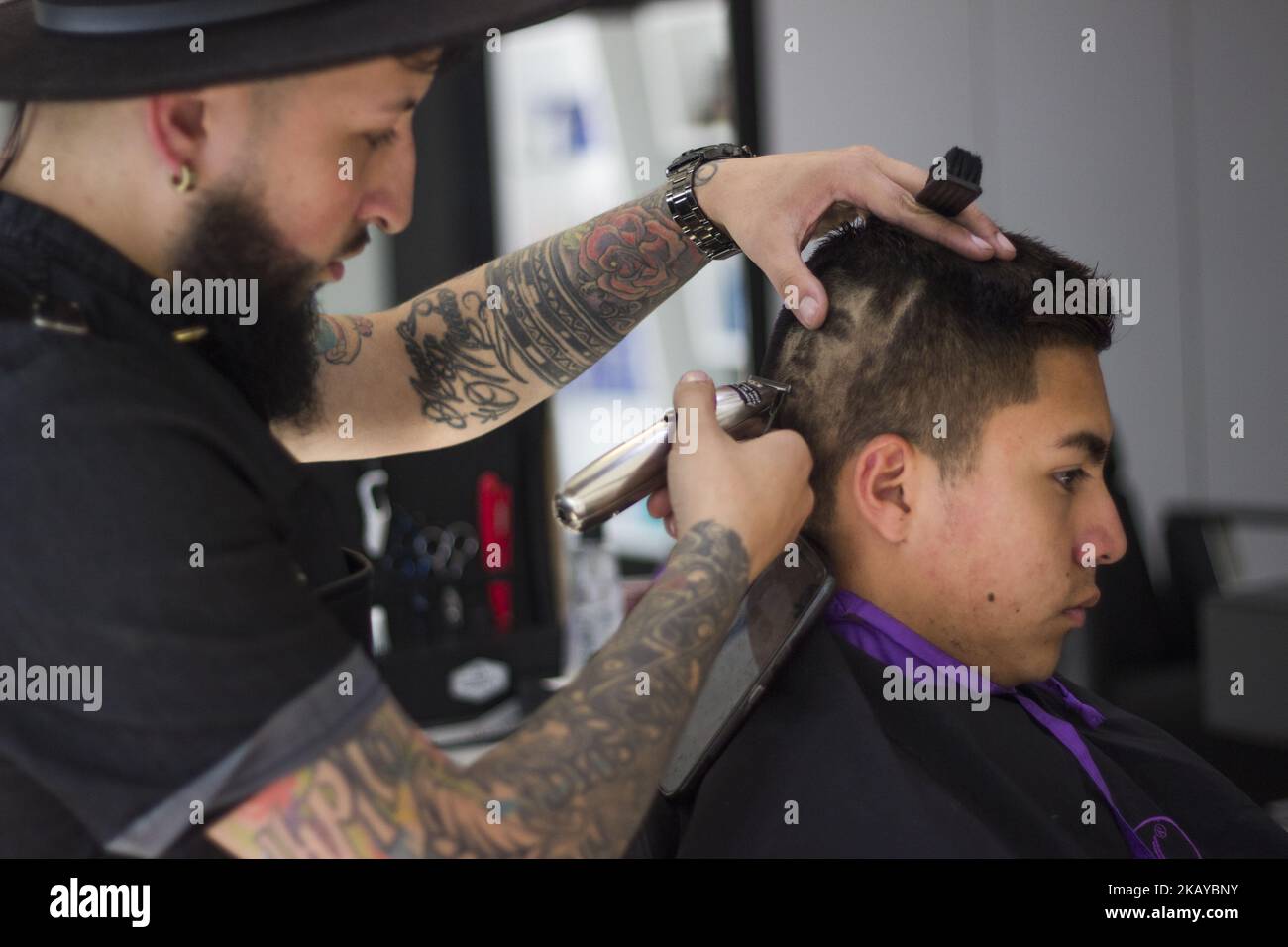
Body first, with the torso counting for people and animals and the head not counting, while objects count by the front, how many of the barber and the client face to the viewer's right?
2

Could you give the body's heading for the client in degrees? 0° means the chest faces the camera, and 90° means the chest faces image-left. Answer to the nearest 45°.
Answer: approximately 270°

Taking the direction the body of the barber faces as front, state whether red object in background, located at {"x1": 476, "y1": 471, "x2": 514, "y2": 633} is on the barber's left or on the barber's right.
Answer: on the barber's left

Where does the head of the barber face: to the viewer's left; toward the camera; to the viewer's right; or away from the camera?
to the viewer's right

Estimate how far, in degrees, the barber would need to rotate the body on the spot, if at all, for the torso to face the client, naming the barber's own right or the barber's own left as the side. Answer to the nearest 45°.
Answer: approximately 45° to the barber's own left

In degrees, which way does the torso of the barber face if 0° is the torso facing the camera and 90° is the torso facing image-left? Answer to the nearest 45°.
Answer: approximately 270°

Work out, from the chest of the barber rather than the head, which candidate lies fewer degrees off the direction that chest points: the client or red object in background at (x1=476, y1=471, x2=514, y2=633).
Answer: the client

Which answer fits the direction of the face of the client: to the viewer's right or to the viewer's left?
to the viewer's right

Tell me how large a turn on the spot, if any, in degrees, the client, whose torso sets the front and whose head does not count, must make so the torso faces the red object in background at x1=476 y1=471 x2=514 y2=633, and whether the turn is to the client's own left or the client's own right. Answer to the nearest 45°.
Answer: approximately 135° to the client's own left
